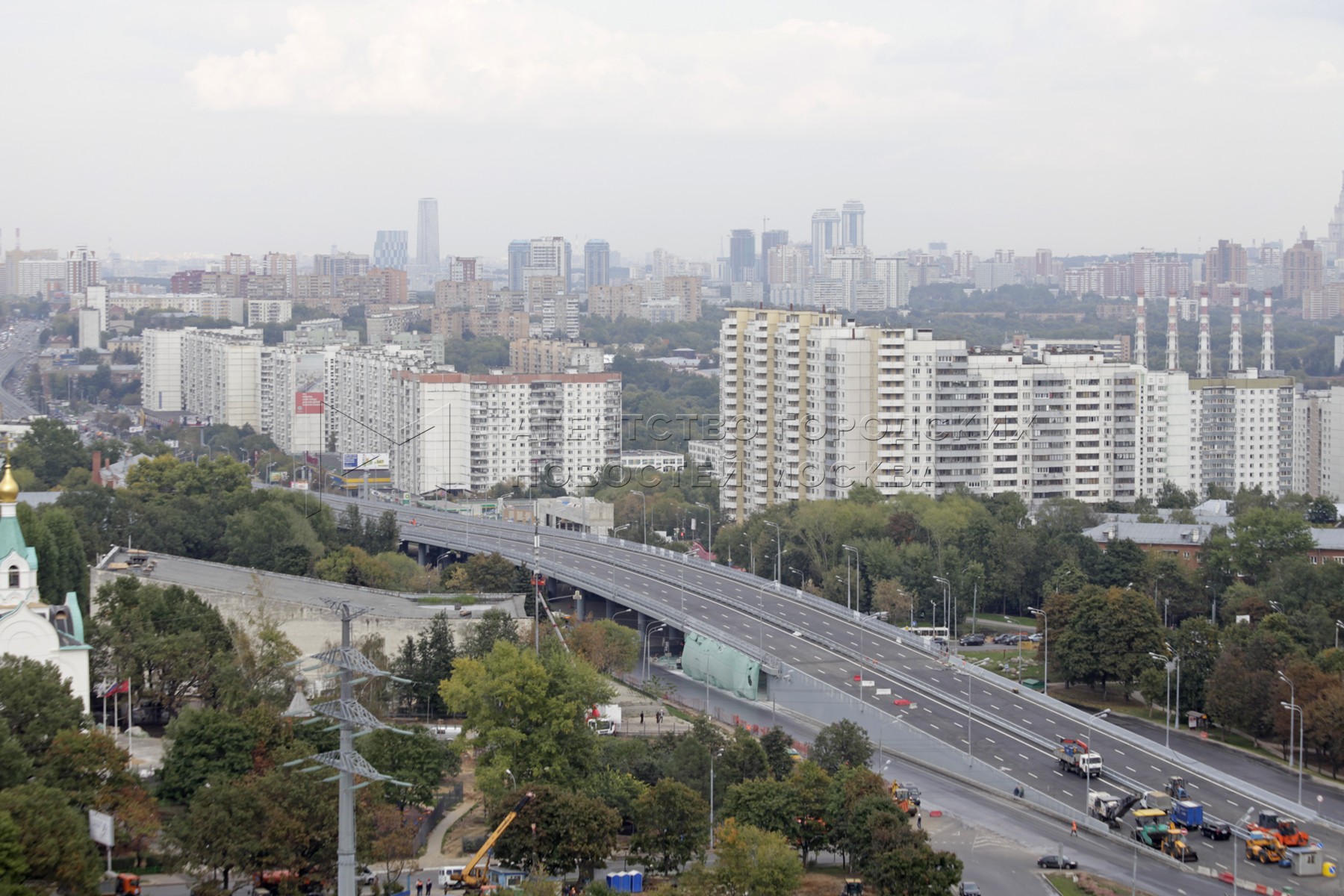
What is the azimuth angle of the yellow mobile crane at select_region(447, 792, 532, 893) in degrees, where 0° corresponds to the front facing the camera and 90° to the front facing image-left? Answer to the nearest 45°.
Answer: approximately 270°

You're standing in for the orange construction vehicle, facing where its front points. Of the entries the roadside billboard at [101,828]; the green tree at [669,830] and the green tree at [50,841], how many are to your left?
0

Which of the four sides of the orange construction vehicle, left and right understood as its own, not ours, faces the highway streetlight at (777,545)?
back

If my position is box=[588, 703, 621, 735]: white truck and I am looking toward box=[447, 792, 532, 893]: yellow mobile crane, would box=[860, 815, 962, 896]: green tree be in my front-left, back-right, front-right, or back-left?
front-left

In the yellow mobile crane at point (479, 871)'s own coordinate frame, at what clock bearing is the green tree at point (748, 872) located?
The green tree is roughly at 1 o'clock from the yellow mobile crane.

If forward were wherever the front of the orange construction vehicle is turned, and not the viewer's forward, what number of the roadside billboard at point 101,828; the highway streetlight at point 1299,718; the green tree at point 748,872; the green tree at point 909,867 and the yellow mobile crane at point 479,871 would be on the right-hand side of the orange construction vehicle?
4

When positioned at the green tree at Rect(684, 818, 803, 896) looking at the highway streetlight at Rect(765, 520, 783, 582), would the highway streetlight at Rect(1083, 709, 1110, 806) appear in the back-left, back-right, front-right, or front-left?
front-right

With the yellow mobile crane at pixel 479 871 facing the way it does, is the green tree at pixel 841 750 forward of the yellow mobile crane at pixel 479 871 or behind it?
forward

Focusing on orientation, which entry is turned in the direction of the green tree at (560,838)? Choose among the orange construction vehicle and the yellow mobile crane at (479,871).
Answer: the yellow mobile crane

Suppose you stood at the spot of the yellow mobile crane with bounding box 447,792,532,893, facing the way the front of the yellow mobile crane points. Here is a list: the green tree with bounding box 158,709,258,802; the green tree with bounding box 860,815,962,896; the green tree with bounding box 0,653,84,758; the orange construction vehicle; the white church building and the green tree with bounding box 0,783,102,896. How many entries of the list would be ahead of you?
2

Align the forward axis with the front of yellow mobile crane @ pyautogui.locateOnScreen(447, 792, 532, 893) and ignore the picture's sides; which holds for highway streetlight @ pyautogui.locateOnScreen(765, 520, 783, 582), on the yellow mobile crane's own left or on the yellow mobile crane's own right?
on the yellow mobile crane's own left

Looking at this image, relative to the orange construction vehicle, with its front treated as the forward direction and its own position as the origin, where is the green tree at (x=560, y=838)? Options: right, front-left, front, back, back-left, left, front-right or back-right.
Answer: right

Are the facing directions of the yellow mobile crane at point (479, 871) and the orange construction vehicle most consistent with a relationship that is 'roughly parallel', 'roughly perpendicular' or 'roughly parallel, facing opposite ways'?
roughly perpendicular
